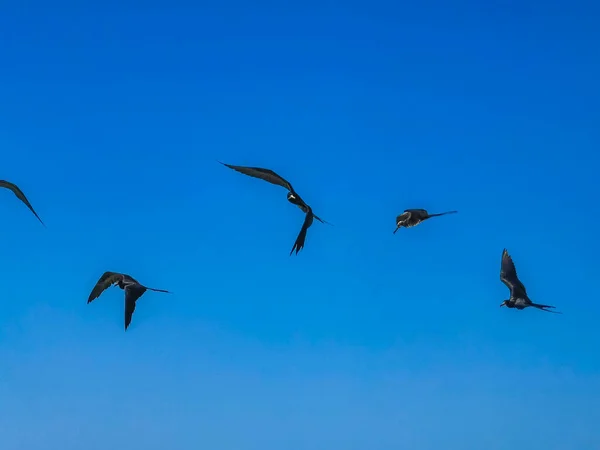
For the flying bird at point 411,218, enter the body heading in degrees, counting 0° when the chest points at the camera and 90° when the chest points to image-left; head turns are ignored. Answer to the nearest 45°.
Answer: approximately 90°

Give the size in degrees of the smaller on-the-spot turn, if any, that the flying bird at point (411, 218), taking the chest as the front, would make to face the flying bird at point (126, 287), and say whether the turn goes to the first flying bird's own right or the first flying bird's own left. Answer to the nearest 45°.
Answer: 0° — it already faces it

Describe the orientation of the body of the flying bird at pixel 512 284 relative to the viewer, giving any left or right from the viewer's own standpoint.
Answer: facing to the left of the viewer

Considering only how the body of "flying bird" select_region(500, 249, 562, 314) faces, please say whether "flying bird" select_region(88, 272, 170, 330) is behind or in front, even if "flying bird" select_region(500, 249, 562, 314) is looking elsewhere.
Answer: in front

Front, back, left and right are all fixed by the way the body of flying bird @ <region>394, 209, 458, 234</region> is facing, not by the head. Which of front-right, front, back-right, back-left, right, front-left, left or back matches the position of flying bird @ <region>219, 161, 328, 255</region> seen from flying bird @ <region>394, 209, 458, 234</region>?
front-left

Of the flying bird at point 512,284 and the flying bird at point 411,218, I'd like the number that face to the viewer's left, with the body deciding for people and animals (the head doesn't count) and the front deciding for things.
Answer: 2

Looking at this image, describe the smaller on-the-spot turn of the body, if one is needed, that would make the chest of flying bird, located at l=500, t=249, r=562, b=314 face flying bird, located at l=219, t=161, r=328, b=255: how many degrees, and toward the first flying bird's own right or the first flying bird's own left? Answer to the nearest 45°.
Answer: approximately 45° to the first flying bird's own left
